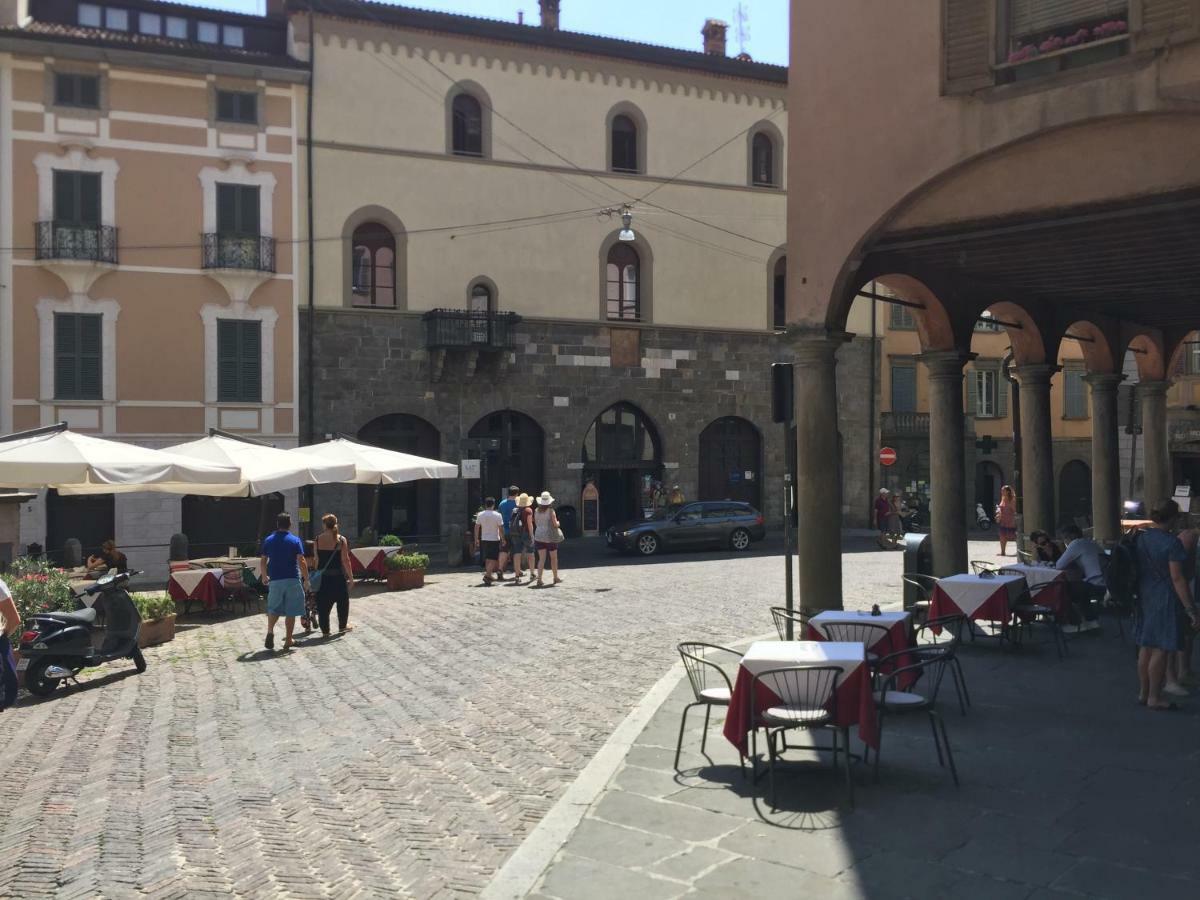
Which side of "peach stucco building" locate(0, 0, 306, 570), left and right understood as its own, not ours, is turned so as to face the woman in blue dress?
front

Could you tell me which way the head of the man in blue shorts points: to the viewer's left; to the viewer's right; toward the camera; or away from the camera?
away from the camera

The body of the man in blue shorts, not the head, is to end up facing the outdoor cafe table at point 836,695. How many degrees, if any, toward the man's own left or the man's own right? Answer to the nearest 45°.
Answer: approximately 135° to the man's own right

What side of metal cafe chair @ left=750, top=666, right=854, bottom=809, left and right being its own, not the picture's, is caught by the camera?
back

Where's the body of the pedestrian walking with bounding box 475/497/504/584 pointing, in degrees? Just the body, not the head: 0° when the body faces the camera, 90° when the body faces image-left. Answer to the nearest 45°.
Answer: approximately 180°

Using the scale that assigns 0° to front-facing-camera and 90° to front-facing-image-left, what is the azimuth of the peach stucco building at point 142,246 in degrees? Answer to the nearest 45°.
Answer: approximately 0°

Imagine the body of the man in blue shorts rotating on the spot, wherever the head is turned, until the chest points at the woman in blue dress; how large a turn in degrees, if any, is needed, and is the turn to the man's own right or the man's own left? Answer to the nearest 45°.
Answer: approximately 135° to the man's own right

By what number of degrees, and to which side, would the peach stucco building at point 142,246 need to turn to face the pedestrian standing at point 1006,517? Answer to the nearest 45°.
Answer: approximately 45° to its left

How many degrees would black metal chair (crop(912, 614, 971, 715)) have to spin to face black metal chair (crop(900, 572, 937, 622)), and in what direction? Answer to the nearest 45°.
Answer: approximately 90° to its right

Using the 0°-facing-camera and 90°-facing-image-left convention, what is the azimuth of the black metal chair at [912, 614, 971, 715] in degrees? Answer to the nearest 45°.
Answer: approximately 90°

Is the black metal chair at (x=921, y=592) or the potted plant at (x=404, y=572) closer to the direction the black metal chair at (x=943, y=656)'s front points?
the potted plant

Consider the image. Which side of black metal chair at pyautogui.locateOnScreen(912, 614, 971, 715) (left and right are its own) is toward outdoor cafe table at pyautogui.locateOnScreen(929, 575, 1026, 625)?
right

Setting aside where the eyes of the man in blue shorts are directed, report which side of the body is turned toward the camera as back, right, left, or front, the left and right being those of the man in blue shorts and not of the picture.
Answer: back
